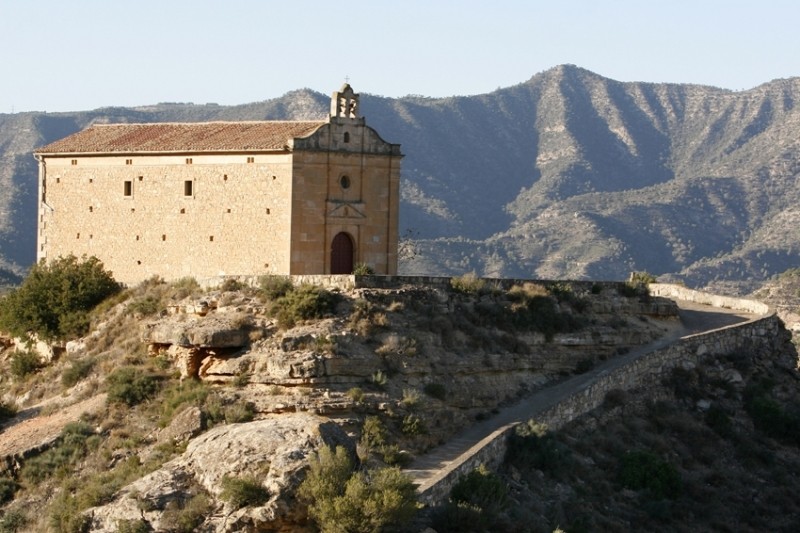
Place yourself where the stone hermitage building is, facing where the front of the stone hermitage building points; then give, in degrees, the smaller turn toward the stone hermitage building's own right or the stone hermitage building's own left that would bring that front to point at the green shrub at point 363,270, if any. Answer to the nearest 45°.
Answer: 0° — it already faces it

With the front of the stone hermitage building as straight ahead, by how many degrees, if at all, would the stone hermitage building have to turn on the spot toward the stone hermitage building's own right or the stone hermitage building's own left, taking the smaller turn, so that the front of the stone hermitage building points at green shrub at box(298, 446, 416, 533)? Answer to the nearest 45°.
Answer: approximately 45° to the stone hermitage building's own right

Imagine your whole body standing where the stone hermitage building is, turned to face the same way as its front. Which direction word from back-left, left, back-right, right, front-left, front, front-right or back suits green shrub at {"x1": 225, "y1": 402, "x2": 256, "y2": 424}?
front-right

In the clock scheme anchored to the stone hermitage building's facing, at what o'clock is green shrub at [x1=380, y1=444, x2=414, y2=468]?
The green shrub is roughly at 1 o'clock from the stone hermitage building.

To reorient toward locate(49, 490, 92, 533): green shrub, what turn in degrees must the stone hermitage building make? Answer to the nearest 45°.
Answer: approximately 45° to its right

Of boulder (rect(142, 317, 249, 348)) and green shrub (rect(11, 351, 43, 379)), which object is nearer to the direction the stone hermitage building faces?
the boulder

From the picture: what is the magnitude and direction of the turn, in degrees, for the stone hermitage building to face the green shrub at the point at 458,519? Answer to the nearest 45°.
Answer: approximately 45° to its right

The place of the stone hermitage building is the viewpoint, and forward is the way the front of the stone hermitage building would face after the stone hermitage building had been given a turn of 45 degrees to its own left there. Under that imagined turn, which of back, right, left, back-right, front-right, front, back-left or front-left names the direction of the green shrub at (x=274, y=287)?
right
